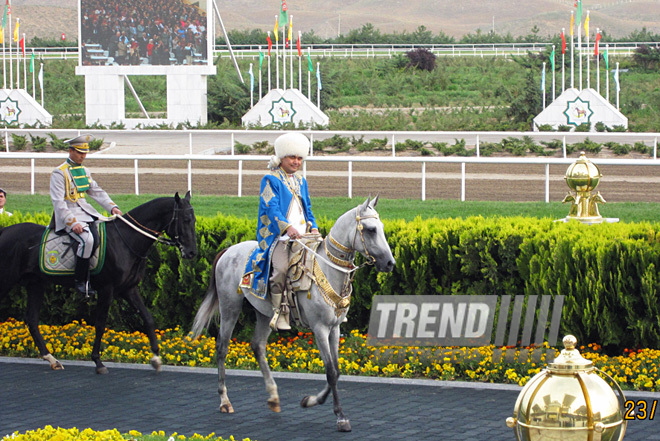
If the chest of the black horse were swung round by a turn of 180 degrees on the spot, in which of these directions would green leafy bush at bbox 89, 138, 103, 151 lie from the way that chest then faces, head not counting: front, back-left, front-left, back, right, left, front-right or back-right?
right

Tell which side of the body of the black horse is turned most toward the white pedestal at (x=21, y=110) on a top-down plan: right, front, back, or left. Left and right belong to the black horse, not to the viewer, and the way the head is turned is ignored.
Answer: left

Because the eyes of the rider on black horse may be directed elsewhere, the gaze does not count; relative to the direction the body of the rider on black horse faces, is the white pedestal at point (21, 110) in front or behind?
behind

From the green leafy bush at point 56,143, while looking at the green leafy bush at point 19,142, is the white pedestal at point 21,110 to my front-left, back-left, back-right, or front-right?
front-right

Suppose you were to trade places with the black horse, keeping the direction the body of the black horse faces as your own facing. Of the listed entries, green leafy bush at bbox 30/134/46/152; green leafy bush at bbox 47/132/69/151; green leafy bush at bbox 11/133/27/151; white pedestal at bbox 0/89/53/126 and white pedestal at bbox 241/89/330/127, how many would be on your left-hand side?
5

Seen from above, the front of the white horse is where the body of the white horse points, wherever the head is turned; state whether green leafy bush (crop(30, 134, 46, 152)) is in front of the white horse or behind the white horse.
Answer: behind

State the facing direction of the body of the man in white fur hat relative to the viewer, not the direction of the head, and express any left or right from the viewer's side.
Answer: facing the viewer and to the right of the viewer

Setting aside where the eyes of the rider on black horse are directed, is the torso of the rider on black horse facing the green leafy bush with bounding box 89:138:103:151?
no

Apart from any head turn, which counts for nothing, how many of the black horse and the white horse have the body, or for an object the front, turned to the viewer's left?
0

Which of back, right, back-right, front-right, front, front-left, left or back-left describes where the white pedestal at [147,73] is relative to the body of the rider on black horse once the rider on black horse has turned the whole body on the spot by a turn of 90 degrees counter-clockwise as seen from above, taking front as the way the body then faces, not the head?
front-left

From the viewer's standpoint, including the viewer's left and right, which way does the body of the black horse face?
facing to the right of the viewer

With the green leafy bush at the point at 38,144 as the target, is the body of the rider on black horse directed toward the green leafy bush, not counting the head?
no

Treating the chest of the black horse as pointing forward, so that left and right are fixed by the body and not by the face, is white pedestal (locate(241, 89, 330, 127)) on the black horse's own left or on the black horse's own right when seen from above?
on the black horse's own left

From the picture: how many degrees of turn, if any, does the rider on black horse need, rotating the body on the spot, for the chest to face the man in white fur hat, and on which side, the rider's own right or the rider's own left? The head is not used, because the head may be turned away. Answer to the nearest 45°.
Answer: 0° — they already face them

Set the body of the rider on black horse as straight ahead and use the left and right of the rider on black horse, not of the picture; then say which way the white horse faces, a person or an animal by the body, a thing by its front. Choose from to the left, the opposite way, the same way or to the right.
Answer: the same way

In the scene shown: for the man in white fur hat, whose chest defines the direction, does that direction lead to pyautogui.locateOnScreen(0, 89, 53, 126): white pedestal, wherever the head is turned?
no

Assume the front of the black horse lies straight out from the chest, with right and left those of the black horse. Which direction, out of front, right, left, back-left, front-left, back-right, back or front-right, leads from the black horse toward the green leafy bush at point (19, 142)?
left

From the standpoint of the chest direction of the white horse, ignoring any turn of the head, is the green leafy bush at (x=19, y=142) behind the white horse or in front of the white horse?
behind

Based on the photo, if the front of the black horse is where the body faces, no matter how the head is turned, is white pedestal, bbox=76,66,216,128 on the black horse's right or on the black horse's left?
on the black horse's left
